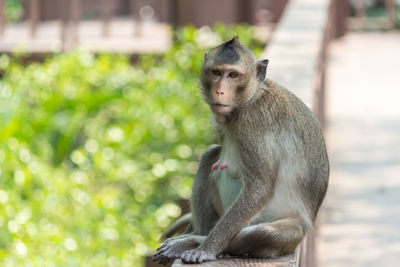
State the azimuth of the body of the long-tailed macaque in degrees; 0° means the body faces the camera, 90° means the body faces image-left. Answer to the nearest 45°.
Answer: approximately 45°

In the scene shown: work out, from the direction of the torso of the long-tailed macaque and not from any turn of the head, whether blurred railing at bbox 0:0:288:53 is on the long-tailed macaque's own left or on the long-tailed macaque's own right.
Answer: on the long-tailed macaque's own right
